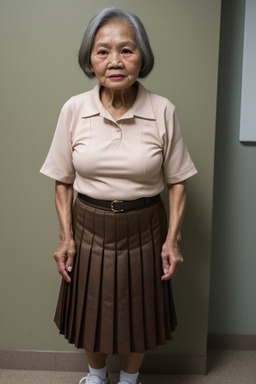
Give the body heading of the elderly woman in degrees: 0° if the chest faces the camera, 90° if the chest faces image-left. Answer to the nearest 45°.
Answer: approximately 0°

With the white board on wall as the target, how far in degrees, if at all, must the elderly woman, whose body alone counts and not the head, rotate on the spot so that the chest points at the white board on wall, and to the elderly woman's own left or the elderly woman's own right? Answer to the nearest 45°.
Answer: approximately 135° to the elderly woman's own left

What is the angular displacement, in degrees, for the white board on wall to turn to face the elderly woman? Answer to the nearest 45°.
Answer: approximately 45° to its right
